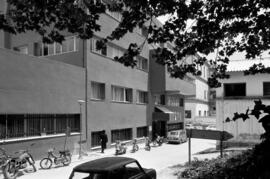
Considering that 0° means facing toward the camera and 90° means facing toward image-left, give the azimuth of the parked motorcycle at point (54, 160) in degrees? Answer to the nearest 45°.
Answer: approximately 45°

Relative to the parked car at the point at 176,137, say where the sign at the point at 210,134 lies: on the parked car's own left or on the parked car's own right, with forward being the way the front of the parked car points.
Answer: on the parked car's own left

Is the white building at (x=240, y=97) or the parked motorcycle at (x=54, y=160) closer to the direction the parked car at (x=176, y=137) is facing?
the parked motorcycle

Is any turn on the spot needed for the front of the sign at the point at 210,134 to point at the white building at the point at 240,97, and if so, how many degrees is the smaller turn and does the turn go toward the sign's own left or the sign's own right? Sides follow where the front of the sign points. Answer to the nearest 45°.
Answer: approximately 180°

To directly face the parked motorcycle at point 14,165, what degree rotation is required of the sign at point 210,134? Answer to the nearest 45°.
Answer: approximately 90° to its right

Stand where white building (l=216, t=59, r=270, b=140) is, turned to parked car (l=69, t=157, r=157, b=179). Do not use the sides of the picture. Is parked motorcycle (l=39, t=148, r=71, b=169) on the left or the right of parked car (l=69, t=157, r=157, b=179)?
right

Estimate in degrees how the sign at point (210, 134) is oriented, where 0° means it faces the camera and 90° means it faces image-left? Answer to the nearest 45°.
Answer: approximately 0°

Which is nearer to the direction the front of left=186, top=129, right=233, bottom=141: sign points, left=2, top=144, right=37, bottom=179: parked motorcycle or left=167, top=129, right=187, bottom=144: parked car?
the parked motorcycle
